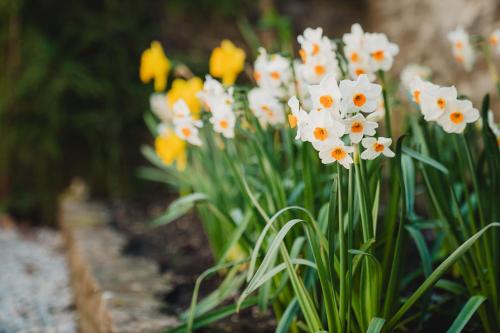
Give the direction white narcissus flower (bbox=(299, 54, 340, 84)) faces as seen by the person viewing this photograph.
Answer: facing the viewer

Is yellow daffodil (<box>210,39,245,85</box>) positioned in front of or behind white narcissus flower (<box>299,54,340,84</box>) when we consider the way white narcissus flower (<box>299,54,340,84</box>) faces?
behind

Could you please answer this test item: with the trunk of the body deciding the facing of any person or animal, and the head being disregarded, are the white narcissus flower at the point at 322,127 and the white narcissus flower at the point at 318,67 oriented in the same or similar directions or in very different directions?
same or similar directions

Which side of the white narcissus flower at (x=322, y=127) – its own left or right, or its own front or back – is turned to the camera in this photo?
front

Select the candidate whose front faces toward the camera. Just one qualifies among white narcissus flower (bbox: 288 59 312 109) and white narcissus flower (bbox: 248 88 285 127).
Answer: white narcissus flower (bbox: 248 88 285 127)
